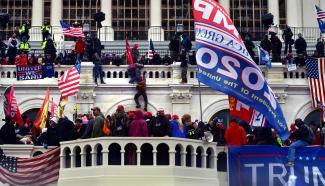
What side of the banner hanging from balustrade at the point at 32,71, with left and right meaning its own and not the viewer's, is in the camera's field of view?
front

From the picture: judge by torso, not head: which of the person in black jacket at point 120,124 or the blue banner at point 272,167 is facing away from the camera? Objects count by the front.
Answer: the person in black jacket

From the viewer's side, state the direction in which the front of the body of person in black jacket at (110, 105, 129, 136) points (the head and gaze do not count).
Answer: away from the camera

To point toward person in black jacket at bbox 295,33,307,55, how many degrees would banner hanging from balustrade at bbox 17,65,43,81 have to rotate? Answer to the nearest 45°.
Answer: approximately 90° to its left

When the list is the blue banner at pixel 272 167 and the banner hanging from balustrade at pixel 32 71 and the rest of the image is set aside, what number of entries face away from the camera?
0

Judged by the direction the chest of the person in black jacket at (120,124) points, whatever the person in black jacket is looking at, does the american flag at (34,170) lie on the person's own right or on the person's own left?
on the person's own left

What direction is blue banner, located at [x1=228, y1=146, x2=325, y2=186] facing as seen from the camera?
toward the camera

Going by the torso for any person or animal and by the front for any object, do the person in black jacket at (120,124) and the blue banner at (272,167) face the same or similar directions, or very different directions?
very different directions
